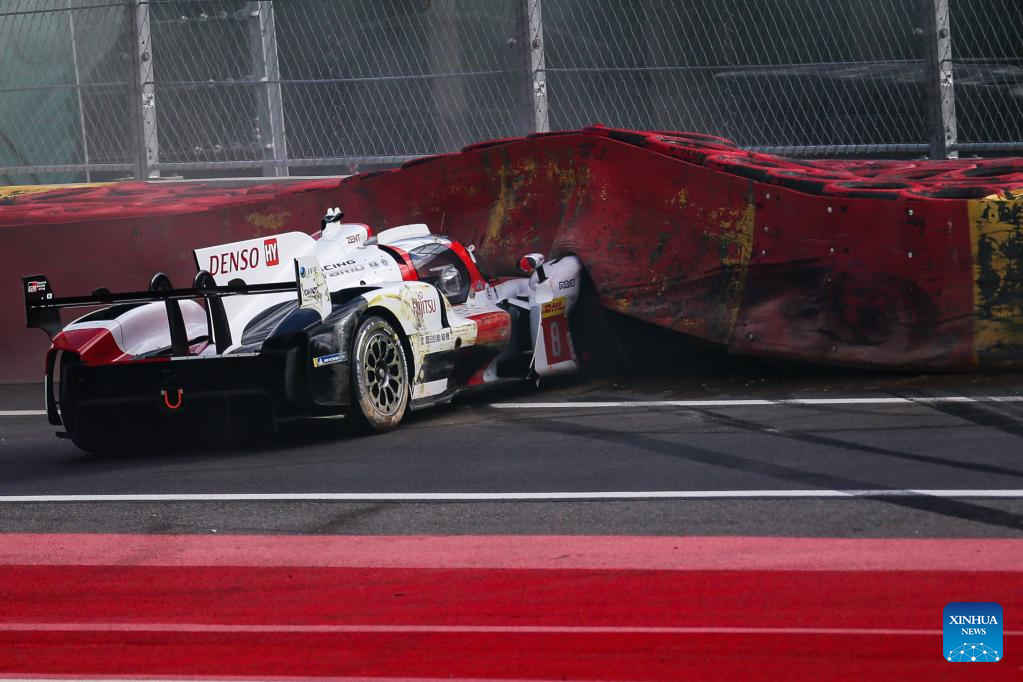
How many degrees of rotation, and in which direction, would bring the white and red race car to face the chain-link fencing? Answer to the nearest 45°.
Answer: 0° — it already faces it

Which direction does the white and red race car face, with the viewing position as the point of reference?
facing away from the viewer and to the right of the viewer
